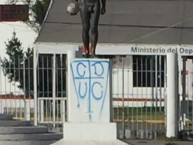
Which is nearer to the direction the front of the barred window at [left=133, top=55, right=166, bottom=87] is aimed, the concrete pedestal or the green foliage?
the concrete pedestal

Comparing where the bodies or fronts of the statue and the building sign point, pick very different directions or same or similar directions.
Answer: same or similar directions

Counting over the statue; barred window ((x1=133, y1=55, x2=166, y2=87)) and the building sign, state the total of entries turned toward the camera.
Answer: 3

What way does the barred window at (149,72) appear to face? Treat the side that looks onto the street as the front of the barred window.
toward the camera

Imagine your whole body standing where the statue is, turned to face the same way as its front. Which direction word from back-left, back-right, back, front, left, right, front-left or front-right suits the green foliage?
back

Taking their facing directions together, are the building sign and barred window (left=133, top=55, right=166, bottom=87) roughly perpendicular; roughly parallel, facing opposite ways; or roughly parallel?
roughly parallel

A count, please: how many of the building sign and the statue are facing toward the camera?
2

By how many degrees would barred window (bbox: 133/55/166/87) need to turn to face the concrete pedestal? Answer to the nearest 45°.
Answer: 0° — it already faces it

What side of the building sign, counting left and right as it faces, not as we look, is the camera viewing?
front

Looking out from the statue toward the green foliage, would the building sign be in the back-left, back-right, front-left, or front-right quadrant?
front-right
